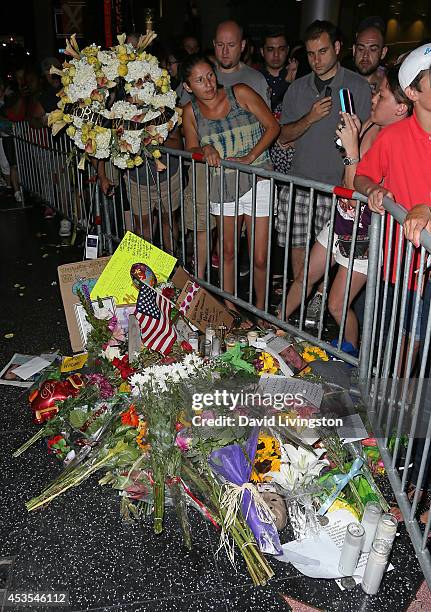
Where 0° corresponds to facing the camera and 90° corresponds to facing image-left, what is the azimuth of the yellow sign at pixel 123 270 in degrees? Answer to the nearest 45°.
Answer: approximately 0°

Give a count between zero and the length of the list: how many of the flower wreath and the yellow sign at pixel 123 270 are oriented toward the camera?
2

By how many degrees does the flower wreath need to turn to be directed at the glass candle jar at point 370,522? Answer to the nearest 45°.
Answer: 0° — it already faces it

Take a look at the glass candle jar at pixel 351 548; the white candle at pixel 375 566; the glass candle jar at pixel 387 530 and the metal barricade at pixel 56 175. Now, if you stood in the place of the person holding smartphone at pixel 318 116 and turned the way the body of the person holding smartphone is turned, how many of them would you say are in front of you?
3

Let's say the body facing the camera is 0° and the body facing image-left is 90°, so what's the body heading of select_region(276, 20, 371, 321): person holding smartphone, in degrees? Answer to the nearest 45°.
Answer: approximately 0°

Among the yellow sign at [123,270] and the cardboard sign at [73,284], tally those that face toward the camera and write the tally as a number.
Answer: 2
